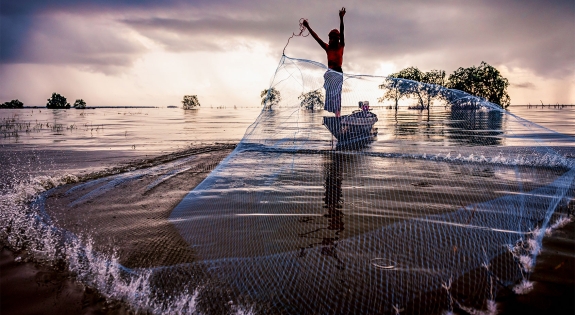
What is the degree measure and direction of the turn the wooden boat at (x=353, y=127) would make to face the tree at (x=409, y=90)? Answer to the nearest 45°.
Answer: approximately 135° to its right
